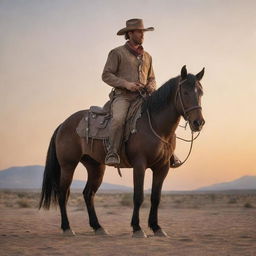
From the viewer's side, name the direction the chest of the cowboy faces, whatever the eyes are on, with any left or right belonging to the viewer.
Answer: facing the viewer and to the right of the viewer
